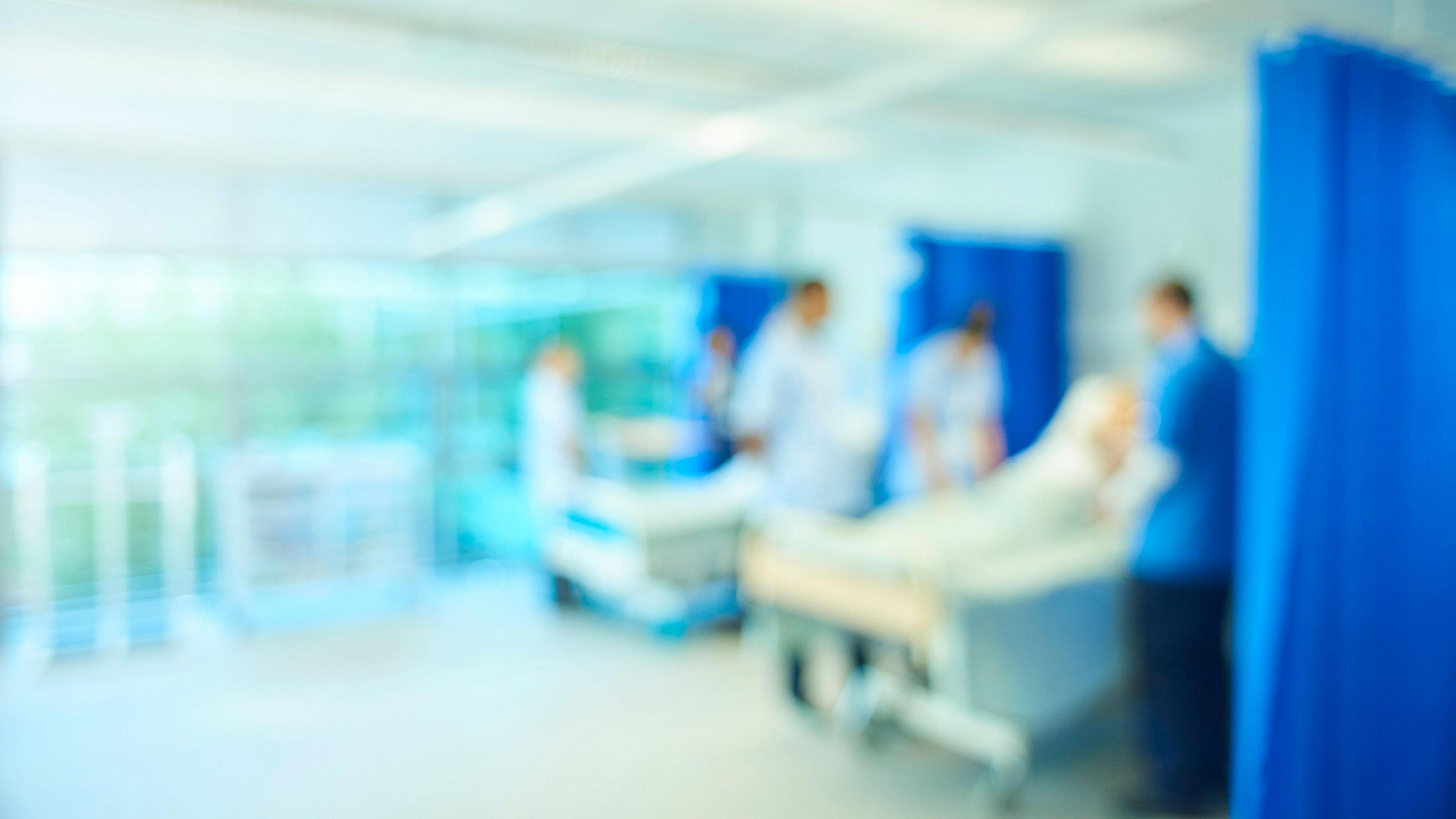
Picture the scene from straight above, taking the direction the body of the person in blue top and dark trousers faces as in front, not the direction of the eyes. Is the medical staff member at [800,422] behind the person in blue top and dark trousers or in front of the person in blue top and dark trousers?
in front

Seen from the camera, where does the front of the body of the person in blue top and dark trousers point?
to the viewer's left

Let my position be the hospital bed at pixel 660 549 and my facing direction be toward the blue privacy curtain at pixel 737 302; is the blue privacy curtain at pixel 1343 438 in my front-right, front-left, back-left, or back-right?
back-right

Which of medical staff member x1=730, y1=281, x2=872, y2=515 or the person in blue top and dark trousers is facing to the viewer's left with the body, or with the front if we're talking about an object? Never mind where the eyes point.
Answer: the person in blue top and dark trousers

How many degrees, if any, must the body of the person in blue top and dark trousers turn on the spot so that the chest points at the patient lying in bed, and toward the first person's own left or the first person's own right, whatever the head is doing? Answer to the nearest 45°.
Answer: approximately 45° to the first person's own right

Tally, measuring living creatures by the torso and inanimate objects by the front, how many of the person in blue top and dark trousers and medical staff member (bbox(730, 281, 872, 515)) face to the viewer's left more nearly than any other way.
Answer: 1

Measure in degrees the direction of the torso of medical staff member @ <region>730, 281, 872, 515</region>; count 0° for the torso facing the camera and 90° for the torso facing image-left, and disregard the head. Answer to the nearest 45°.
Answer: approximately 315°
